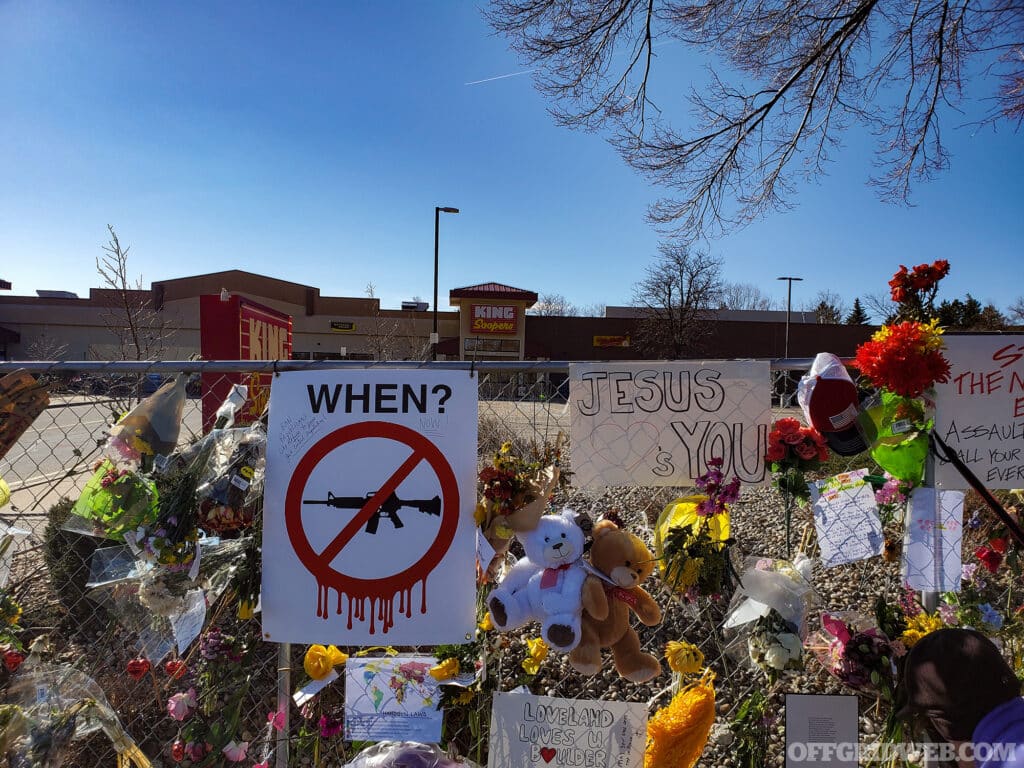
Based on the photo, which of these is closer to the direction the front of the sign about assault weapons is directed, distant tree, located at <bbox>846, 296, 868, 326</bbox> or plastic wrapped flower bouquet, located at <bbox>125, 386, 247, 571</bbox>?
the plastic wrapped flower bouquet

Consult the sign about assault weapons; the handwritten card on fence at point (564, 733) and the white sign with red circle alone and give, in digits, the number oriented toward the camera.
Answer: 3

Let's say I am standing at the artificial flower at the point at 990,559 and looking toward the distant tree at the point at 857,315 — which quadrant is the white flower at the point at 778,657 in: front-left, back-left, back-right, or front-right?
back-left

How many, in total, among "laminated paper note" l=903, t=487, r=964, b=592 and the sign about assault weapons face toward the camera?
2

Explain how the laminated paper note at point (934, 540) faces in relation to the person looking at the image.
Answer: facing the viewer

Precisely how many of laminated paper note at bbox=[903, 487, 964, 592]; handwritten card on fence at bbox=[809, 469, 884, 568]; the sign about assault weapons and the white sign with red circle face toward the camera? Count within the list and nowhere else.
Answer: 4

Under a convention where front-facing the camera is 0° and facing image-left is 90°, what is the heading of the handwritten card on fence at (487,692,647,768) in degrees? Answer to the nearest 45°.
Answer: approximately 0°

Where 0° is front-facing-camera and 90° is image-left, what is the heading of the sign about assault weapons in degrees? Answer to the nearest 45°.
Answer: approximately 0°

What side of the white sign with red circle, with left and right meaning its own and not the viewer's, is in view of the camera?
front
